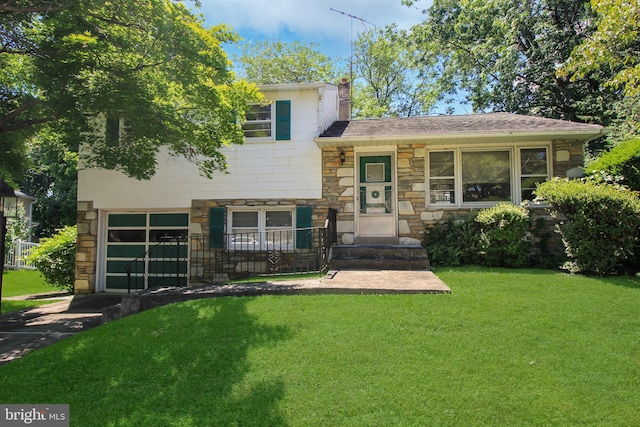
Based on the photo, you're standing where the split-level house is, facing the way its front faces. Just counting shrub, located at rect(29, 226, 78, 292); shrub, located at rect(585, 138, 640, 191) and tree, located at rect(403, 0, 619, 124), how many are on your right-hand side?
1

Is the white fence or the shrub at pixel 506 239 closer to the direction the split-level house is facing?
the shrub

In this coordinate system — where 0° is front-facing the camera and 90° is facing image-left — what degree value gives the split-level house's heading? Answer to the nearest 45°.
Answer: approximately 0°

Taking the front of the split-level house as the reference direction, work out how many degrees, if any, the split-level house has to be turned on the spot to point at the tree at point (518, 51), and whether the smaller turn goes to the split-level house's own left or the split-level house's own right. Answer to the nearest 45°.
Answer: approximately 135° to the split-level house's own left

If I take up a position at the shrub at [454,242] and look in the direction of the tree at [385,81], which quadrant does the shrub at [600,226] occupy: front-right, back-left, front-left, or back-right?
back-right

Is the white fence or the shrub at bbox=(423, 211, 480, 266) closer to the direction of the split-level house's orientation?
the shrub

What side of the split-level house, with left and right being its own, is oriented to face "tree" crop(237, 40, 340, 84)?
back

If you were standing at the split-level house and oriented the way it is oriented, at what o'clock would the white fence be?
The white fence is roughly at 4 o'clock from the split-level house.

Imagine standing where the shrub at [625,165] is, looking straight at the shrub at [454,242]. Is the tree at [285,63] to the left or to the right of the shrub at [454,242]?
right

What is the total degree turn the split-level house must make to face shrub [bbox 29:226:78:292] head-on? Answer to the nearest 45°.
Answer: approximately 90° to its right

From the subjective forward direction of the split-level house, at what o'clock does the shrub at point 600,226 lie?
The shrub is roughly at 10 o'clock from the split-level house.

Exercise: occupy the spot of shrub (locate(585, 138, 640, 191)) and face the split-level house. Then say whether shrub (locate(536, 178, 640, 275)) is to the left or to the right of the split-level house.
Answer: left
